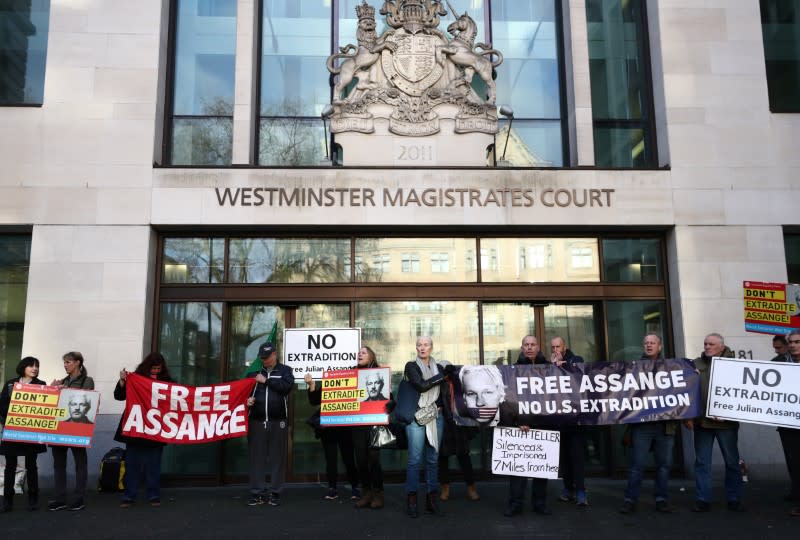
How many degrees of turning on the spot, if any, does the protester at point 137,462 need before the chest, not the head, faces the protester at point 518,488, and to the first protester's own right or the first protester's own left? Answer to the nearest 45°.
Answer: approximately 45° to the first protester's own left

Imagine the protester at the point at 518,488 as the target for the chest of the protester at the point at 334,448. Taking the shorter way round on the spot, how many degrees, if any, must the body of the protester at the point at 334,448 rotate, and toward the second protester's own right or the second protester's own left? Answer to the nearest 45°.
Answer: approximately 45° to the second protester's own left

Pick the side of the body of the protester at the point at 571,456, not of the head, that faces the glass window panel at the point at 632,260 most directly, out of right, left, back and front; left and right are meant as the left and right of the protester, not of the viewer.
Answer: back

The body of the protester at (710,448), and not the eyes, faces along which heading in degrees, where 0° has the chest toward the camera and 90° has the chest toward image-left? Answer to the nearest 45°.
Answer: approximately 0°

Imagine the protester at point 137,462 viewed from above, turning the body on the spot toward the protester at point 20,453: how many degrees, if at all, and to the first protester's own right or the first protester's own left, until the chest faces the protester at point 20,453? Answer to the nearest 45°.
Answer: approximately 90° to the first protester's own right
